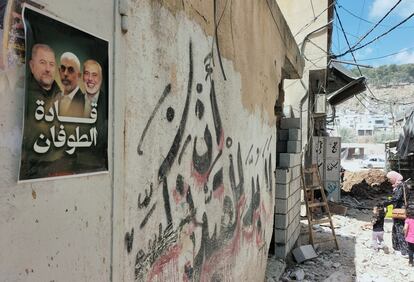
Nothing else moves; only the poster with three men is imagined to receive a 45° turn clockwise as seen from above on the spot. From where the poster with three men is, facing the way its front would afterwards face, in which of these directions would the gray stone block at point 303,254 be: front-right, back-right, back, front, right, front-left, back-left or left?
back-left

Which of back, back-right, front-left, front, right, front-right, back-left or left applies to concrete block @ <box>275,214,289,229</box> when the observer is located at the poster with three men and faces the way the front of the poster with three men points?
left

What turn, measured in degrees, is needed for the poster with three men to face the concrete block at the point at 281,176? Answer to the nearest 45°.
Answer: approximately 90° to its left

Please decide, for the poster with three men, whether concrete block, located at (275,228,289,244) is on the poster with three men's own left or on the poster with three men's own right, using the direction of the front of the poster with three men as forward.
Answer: on the poster with three men's own left

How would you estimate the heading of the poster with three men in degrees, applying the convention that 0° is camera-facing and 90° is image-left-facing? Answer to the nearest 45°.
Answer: approximately 315°

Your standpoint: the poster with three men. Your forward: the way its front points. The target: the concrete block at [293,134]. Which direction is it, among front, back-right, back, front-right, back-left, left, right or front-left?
left

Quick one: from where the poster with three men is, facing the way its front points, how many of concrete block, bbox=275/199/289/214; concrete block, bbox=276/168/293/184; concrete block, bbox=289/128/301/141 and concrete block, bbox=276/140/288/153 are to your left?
4

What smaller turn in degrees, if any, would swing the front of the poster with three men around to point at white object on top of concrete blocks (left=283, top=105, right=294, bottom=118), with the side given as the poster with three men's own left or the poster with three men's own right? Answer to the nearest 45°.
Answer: approximately 90° to the poster with three men's own left
